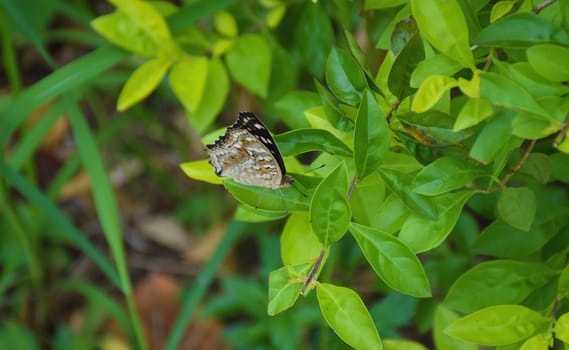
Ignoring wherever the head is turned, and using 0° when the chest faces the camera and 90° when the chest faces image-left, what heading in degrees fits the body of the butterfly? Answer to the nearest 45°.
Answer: approximately 270°
